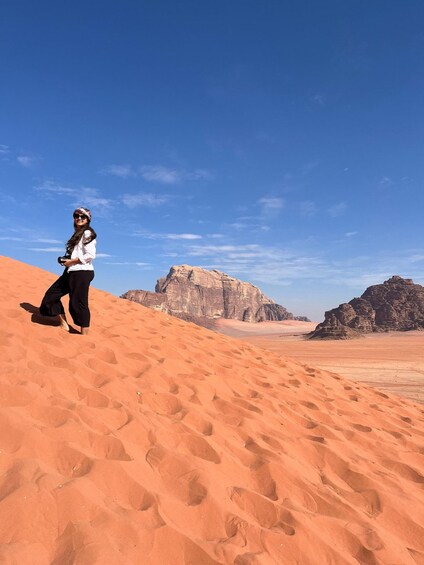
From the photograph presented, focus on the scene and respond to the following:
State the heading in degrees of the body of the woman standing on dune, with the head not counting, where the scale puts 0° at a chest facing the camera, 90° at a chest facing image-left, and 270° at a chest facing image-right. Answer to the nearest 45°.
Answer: approximately 45°
